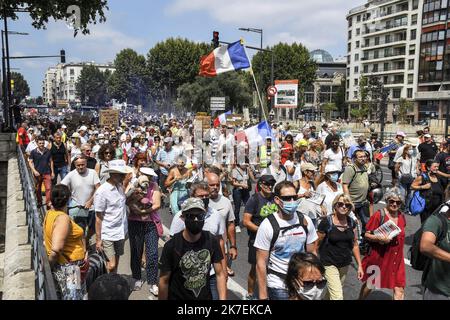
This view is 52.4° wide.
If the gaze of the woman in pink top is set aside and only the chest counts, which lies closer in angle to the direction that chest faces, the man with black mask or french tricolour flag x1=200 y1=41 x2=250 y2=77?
the man with black mask

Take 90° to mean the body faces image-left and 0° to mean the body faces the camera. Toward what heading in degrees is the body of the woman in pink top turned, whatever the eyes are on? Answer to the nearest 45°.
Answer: approximately 0°

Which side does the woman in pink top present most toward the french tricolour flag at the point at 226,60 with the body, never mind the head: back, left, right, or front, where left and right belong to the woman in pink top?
back

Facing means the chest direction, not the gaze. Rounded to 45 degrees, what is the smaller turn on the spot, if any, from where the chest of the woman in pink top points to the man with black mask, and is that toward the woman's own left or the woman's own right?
0° — they already face them

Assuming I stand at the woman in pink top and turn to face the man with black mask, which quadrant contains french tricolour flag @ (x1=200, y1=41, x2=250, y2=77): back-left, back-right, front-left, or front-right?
back-left

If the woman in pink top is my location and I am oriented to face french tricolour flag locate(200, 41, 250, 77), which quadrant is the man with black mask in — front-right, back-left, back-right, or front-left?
back-right
